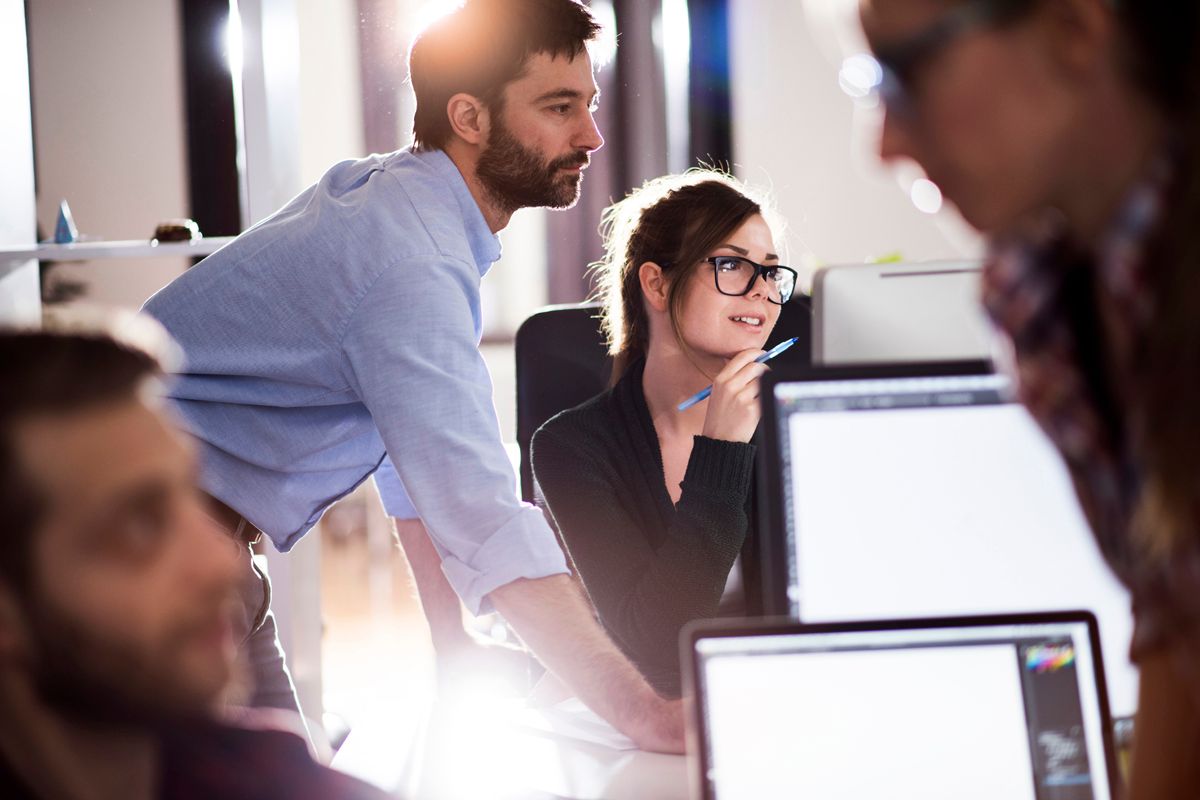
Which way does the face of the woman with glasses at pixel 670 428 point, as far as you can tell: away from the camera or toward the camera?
toward the camera

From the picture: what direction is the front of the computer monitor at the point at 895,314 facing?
away from the camera

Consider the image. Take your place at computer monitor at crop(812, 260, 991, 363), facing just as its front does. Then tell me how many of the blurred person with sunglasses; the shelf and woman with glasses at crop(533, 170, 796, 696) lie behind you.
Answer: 1

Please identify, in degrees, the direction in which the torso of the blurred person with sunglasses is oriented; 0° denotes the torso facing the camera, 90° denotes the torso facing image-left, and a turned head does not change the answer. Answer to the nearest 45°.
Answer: approximately 90°

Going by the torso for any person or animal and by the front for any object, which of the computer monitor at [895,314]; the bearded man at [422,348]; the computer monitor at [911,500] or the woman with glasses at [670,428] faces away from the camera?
the computer monitor at [895,314]

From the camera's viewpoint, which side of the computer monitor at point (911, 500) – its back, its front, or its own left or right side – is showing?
front

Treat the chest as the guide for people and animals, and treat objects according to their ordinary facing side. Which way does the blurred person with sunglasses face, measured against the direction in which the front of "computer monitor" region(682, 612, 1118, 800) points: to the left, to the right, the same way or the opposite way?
to the right

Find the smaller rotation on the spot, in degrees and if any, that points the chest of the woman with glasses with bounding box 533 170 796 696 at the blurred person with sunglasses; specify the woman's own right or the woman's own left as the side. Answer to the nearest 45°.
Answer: approximately 45° to the woman's own right

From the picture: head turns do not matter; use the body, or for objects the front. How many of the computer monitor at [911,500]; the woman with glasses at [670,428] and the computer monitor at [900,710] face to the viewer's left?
0

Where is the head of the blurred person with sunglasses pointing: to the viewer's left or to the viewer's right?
to the viewer's left

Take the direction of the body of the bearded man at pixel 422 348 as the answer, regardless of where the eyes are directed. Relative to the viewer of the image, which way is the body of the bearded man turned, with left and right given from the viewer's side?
facing to the right of the viewer

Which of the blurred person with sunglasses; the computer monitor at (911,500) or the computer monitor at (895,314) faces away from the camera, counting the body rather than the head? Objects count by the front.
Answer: the computer monitor at (895,314)

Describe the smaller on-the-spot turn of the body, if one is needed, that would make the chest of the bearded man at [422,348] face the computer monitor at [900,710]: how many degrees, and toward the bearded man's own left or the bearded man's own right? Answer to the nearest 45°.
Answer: approximately 90° to the bearded man's own right
